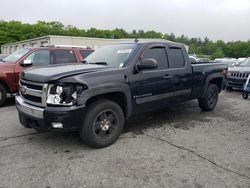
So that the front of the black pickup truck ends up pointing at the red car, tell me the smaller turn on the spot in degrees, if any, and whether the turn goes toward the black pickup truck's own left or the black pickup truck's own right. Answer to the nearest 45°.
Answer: approximately 90° to the black pickup truck's own right

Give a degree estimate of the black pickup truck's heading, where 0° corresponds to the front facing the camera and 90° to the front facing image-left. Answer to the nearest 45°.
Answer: approximately 45°

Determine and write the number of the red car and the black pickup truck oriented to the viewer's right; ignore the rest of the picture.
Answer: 0

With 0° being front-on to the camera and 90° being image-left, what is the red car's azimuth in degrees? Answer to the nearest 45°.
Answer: approximately 45°

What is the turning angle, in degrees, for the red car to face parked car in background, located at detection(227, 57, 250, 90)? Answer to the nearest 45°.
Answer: approximately 135° to its left

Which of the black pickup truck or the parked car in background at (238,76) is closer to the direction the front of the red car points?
the black pickup truck

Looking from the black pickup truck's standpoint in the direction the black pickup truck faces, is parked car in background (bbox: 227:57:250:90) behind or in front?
behind
